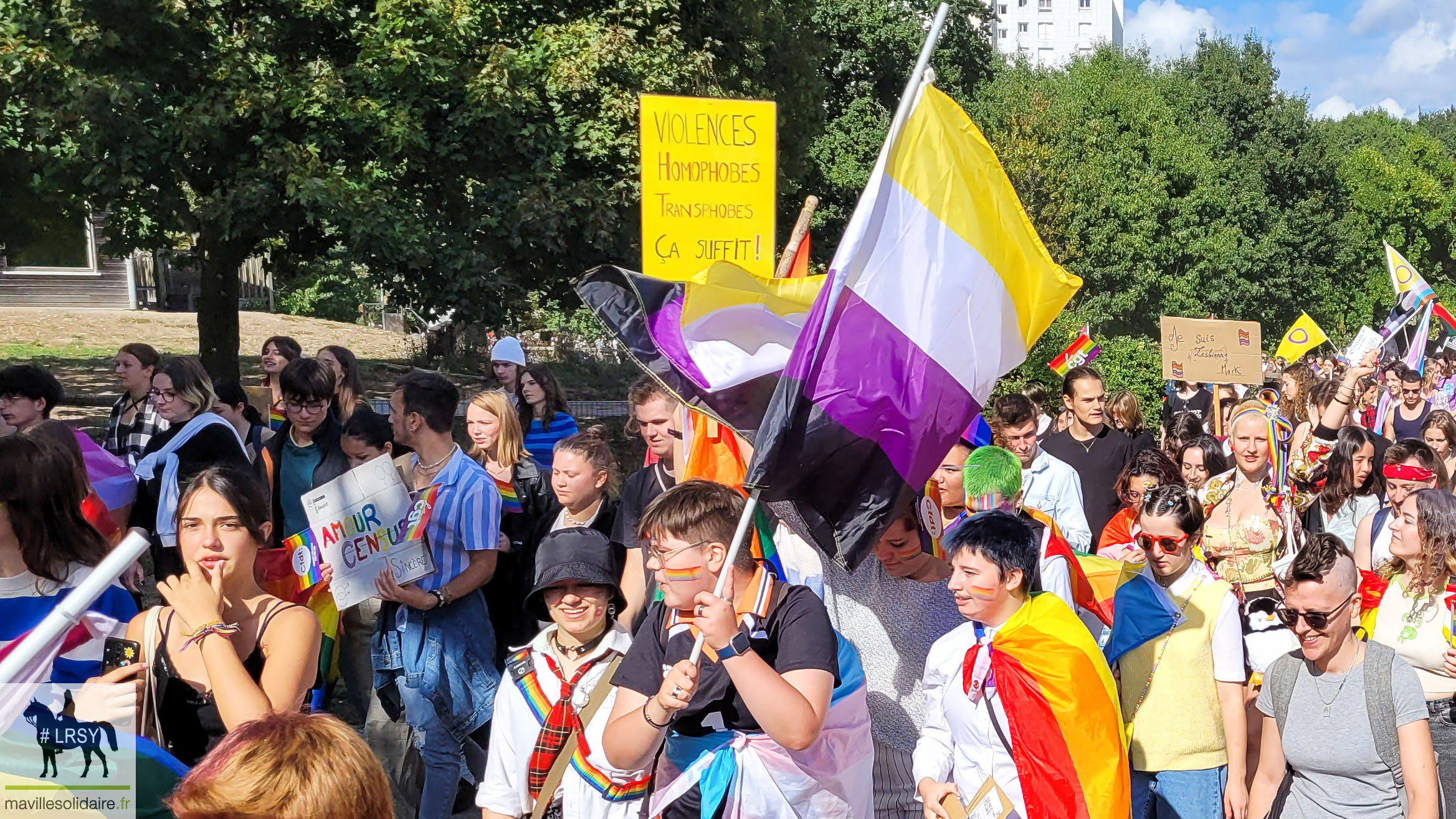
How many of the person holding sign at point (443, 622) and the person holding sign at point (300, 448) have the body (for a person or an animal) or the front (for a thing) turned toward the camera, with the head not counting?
1

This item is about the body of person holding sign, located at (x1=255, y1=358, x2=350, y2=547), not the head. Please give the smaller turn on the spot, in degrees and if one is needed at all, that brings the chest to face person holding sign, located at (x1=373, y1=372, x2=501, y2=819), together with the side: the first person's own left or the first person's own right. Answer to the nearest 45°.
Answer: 0° — they already face them

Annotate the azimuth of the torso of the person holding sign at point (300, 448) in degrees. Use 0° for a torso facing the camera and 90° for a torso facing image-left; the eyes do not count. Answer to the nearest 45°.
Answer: approximately 0°

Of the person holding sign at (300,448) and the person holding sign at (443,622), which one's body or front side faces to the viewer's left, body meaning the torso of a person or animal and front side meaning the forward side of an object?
the person holding sign at (443,622)

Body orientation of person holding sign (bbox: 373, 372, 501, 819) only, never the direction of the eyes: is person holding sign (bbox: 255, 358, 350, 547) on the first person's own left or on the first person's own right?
on the first person's own right

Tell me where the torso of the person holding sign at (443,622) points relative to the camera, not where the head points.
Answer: to the viewer's left

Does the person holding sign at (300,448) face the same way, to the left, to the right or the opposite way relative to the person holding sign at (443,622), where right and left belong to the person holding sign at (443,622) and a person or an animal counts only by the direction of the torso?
to the left

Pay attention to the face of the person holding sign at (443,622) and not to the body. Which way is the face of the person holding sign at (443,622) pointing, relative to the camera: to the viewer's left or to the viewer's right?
to the viewer's left
